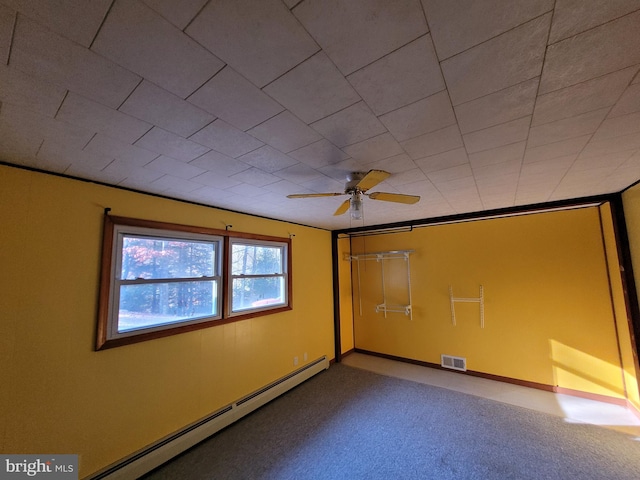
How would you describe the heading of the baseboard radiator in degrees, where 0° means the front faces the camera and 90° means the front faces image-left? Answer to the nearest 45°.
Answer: approximately 315°

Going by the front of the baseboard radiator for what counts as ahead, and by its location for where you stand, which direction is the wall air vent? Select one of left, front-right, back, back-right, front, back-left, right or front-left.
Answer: front-left
